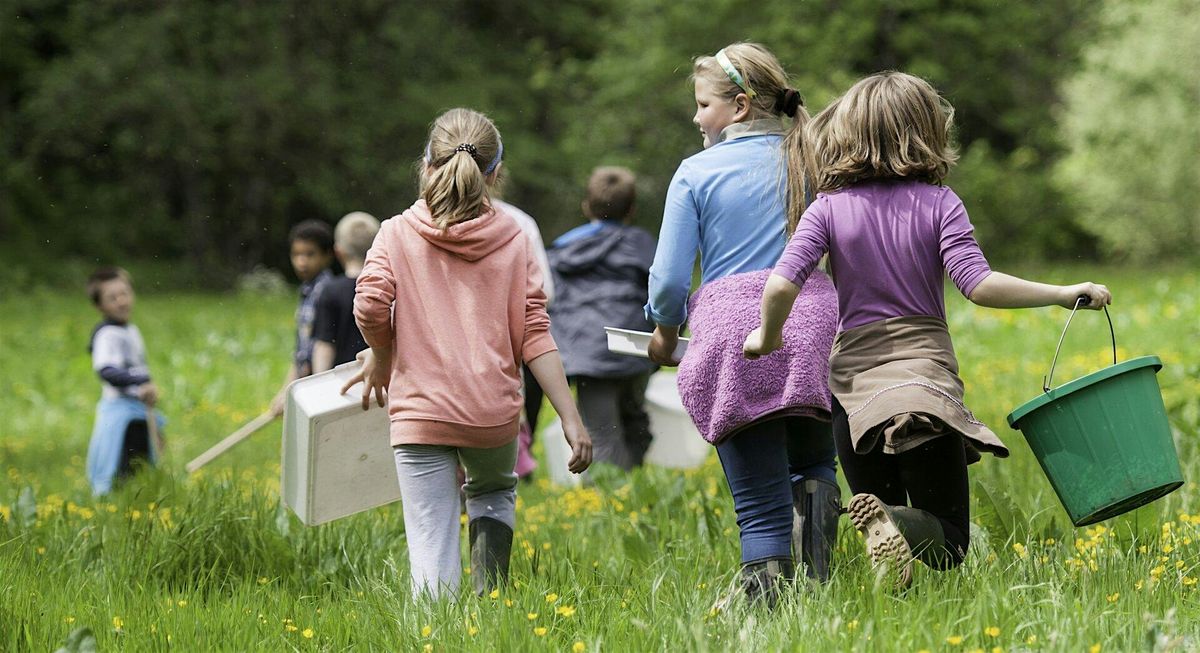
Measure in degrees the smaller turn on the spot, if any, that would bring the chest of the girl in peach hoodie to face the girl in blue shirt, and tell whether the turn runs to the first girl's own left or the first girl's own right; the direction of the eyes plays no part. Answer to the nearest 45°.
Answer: approximately 90° to the first girl's own right

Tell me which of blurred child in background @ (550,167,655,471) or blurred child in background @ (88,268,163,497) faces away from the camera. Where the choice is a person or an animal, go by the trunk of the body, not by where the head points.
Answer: blurred child in background @ (550,167,655,471)

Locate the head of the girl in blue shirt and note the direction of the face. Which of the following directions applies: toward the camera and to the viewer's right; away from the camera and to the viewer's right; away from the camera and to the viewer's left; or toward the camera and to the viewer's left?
away from the camera and to the viewer's left

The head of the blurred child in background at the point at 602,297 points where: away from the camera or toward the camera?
away from the camera

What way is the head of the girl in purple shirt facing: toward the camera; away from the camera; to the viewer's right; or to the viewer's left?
away from the camera

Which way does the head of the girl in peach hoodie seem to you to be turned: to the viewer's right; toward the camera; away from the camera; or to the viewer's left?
away from the camera

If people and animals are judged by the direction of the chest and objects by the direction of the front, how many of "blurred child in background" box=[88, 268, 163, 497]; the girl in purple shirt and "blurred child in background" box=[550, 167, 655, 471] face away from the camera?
2

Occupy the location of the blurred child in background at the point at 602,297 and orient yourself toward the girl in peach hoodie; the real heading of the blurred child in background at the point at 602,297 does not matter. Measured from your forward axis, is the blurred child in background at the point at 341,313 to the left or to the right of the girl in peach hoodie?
right

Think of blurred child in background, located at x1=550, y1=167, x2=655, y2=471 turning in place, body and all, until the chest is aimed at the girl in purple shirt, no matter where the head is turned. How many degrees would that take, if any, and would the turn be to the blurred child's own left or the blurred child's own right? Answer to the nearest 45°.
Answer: approximately 180°

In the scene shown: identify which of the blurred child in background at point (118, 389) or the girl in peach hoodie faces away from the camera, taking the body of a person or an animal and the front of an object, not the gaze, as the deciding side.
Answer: the girl in peach hoodie

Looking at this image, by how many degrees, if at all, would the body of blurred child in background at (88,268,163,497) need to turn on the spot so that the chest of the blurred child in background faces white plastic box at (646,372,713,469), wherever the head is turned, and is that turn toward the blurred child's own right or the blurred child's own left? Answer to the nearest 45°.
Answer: approximately 45° to the blurred child's own left

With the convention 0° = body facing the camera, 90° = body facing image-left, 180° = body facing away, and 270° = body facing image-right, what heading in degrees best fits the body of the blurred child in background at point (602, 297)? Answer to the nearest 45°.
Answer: approximately 180°

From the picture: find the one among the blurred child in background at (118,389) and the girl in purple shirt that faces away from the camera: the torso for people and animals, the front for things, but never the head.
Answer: the girl in purple shirt

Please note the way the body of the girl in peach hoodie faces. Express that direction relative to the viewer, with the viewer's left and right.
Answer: facing away from the viewer

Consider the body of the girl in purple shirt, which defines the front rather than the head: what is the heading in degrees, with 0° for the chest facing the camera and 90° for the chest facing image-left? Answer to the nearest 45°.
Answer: approximately 180°
